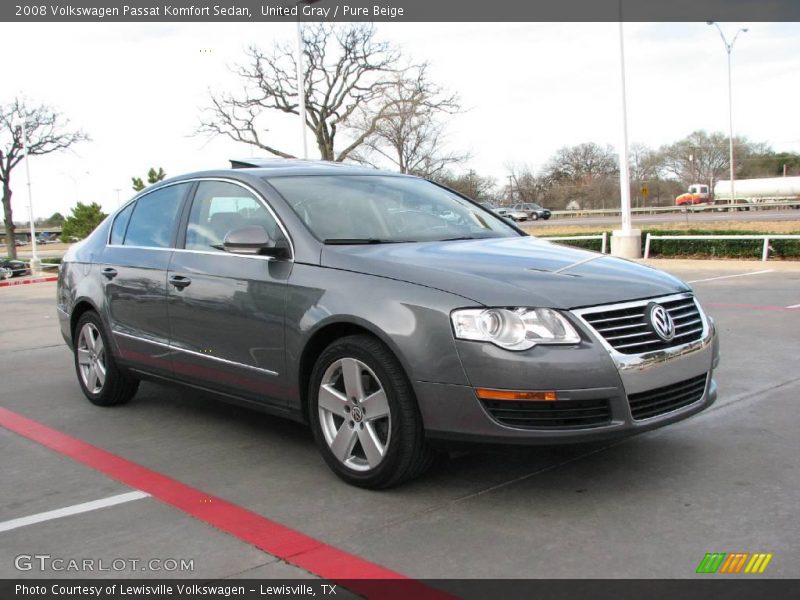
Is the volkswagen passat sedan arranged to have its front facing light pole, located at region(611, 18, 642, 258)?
no

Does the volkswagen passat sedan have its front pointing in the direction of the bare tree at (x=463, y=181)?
no

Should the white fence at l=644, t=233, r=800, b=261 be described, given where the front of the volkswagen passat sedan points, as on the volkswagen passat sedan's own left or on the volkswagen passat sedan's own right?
on the volkswagen passat sedan's own left

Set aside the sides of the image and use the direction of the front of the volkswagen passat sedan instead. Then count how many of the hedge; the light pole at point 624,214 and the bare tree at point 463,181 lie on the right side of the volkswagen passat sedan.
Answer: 0

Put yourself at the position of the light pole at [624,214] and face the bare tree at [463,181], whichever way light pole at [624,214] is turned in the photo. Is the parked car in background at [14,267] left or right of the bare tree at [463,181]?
left

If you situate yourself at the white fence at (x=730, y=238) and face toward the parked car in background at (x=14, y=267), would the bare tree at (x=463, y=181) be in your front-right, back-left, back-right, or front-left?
front-right

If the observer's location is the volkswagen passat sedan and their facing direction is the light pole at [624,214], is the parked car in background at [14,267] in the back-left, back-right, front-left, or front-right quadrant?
front-left

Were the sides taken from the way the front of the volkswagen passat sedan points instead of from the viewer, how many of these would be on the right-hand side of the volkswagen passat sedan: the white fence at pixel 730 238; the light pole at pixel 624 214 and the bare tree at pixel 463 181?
0

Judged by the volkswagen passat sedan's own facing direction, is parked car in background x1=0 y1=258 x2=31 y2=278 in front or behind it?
behind

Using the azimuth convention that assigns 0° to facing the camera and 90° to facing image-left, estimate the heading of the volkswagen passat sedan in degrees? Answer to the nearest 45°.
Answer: approximately 315°

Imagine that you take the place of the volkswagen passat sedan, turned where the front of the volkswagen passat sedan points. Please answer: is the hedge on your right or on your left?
on your left
